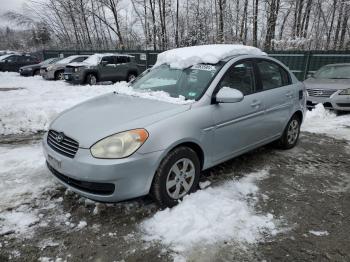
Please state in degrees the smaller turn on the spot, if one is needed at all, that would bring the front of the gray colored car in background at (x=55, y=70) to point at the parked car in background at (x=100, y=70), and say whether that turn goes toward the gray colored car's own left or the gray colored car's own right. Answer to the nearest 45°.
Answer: approximately 90° to the gray colored car's own left

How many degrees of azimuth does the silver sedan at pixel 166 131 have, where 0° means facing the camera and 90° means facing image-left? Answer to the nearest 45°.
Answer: approximately 45°

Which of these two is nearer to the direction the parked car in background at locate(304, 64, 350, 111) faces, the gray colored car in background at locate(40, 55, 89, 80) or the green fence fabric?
the gray colored car in background

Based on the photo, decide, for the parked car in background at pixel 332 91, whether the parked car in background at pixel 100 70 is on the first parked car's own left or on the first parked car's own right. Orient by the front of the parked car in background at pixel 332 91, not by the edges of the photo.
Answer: on the first parked car's own right

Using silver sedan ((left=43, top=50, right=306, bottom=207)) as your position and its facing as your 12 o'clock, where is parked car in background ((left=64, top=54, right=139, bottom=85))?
The parked car in background is roughly at 4 o'clock from the silver sedan.

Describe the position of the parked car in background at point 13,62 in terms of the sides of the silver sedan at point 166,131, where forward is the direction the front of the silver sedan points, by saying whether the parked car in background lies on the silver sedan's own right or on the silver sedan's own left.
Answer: on the silver sedan's own right

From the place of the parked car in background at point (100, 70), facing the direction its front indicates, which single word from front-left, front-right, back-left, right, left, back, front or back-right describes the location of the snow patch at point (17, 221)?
front-left

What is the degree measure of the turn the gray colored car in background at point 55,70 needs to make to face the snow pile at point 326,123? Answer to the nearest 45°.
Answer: approximately 90° to its left

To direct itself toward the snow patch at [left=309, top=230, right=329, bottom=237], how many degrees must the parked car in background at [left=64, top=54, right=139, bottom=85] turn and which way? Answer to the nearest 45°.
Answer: approximately 45° to its left

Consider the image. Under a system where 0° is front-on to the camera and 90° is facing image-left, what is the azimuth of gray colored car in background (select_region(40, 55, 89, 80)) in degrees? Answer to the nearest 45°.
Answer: approximately 45°

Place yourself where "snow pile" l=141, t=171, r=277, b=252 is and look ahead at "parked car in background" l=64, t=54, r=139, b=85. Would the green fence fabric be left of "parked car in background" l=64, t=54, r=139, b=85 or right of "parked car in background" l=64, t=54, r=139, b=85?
right

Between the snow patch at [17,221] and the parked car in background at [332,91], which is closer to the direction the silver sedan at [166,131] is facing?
the snow patch

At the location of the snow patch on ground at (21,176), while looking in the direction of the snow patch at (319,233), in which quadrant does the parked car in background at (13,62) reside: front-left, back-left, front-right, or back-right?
back-left

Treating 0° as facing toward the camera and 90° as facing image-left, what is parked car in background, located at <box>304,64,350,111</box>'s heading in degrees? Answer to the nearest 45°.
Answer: approximately 45°

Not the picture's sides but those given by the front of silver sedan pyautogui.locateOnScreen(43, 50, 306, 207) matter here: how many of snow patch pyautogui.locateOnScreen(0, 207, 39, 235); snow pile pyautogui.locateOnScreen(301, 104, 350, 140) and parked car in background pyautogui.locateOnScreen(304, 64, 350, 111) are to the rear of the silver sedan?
2
